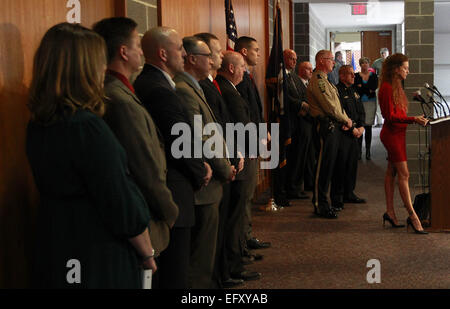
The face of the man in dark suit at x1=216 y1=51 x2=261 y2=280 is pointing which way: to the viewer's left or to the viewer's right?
to the viewer's right

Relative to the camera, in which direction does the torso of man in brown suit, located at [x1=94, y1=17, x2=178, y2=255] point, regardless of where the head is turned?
to the viewer's right

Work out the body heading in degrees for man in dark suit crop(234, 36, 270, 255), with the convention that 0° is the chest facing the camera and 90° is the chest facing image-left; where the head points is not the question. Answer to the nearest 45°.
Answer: approximately 270°

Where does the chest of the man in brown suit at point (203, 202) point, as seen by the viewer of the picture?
to the viewer's right

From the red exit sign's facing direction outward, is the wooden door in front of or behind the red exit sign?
behind

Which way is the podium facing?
to the viewer's right

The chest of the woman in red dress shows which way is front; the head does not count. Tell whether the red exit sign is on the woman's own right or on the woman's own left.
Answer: on the woman's own left

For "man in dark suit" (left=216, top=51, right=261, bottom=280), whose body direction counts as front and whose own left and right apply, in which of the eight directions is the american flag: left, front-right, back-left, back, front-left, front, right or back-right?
left
